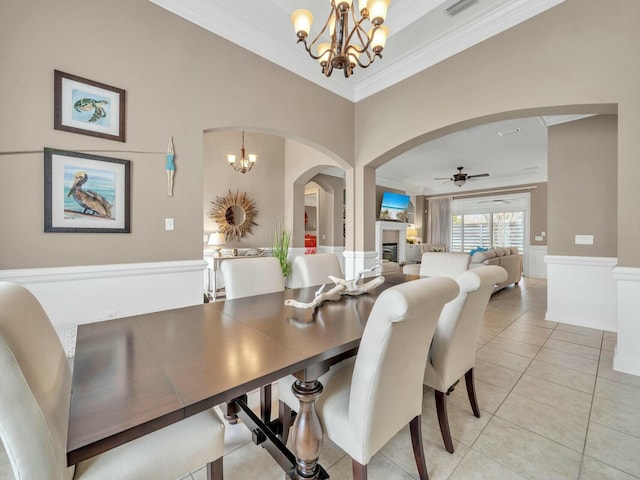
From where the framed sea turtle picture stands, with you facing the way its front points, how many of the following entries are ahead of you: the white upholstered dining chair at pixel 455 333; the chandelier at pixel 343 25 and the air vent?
3

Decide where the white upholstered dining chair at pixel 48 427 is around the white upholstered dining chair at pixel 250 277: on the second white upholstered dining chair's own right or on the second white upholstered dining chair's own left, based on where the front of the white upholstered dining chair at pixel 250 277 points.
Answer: on the second white upholstered dining chair's own right

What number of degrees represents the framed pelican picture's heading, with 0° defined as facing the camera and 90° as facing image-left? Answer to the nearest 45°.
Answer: approximately 315°

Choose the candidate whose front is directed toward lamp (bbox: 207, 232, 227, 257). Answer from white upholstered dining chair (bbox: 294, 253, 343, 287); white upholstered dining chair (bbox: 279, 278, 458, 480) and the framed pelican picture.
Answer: white upholstered dining chair (bbox: 279, 278, 458, 480)

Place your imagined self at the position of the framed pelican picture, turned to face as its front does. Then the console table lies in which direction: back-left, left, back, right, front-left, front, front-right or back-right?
left

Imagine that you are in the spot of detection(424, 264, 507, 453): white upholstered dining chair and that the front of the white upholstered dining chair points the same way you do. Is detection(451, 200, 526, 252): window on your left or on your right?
on your right

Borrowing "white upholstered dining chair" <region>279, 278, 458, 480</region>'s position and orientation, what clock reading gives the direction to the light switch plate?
The light switch plate is roughly at 3 o'clock from the white upholstered dining chair.

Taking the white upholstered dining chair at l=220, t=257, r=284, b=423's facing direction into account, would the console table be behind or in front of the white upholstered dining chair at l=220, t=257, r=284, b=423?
behind

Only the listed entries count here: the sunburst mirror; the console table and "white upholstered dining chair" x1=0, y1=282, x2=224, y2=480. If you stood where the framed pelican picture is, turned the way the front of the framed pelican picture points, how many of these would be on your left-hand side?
2

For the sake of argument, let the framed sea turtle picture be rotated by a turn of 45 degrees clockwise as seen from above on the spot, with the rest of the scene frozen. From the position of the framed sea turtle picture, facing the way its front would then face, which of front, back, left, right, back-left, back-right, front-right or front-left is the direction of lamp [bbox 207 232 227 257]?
back-left

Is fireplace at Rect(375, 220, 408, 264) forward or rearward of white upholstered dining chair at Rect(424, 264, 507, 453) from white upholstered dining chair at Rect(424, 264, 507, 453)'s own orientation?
forward

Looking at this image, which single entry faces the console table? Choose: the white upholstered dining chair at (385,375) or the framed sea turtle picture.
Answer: the white upholstered dining chair
